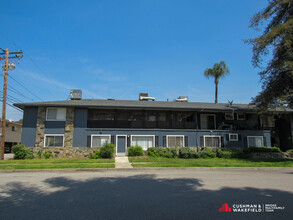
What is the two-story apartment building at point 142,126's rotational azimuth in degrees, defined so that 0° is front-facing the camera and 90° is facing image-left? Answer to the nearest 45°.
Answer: approximately 0°

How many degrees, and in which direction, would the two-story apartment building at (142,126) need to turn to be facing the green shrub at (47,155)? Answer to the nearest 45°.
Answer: approximately 90° to its right

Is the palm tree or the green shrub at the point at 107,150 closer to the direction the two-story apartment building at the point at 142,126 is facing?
the green shrub

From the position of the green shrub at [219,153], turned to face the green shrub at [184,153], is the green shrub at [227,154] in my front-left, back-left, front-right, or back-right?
back-left

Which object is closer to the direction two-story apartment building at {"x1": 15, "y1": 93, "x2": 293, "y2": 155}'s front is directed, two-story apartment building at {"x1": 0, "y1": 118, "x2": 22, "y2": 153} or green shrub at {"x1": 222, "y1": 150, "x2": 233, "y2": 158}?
the green shrub

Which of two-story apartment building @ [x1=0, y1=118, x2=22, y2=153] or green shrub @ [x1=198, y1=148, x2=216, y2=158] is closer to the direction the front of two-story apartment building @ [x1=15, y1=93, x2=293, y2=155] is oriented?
the green shrub

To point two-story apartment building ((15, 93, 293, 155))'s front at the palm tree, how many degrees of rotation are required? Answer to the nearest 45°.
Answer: approximately 135° to its left

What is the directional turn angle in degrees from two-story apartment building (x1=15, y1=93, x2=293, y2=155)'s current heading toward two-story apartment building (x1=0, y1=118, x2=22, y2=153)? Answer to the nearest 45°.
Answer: approximately 135° to its right

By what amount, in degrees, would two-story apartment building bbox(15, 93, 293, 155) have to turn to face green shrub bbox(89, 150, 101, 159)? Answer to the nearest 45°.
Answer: approximately 45° to its right

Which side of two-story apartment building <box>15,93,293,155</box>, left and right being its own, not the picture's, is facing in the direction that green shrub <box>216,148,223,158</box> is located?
left
